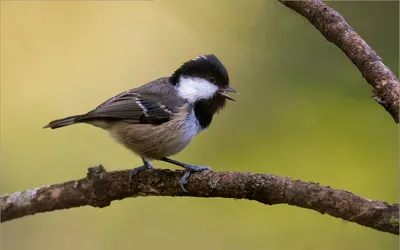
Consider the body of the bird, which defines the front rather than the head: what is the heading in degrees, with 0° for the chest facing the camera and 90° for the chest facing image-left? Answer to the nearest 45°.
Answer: approximately 270°
